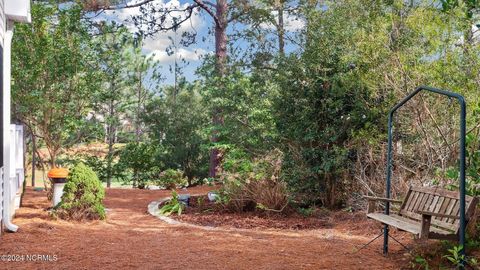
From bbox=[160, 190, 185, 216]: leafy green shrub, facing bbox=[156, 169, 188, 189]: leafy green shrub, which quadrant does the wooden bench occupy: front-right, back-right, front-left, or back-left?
back-right

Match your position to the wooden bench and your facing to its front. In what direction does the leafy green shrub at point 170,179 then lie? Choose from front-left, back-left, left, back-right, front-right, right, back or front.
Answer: right

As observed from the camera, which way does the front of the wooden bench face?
facing the viewer and to the left of the viewer

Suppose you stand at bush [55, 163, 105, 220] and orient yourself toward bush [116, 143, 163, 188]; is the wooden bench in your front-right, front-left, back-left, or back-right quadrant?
back-right

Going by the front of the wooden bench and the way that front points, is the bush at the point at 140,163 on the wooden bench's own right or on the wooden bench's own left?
on the wooden bench's own right

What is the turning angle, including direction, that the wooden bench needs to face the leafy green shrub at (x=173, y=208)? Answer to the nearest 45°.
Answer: approximately 90° to its right

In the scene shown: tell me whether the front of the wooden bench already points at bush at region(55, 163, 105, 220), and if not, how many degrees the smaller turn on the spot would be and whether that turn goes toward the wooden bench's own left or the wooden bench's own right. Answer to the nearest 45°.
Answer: approximately 45° to the wooden bench's own right

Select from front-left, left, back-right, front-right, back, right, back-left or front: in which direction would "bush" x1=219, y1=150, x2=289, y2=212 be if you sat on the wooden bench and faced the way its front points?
right
